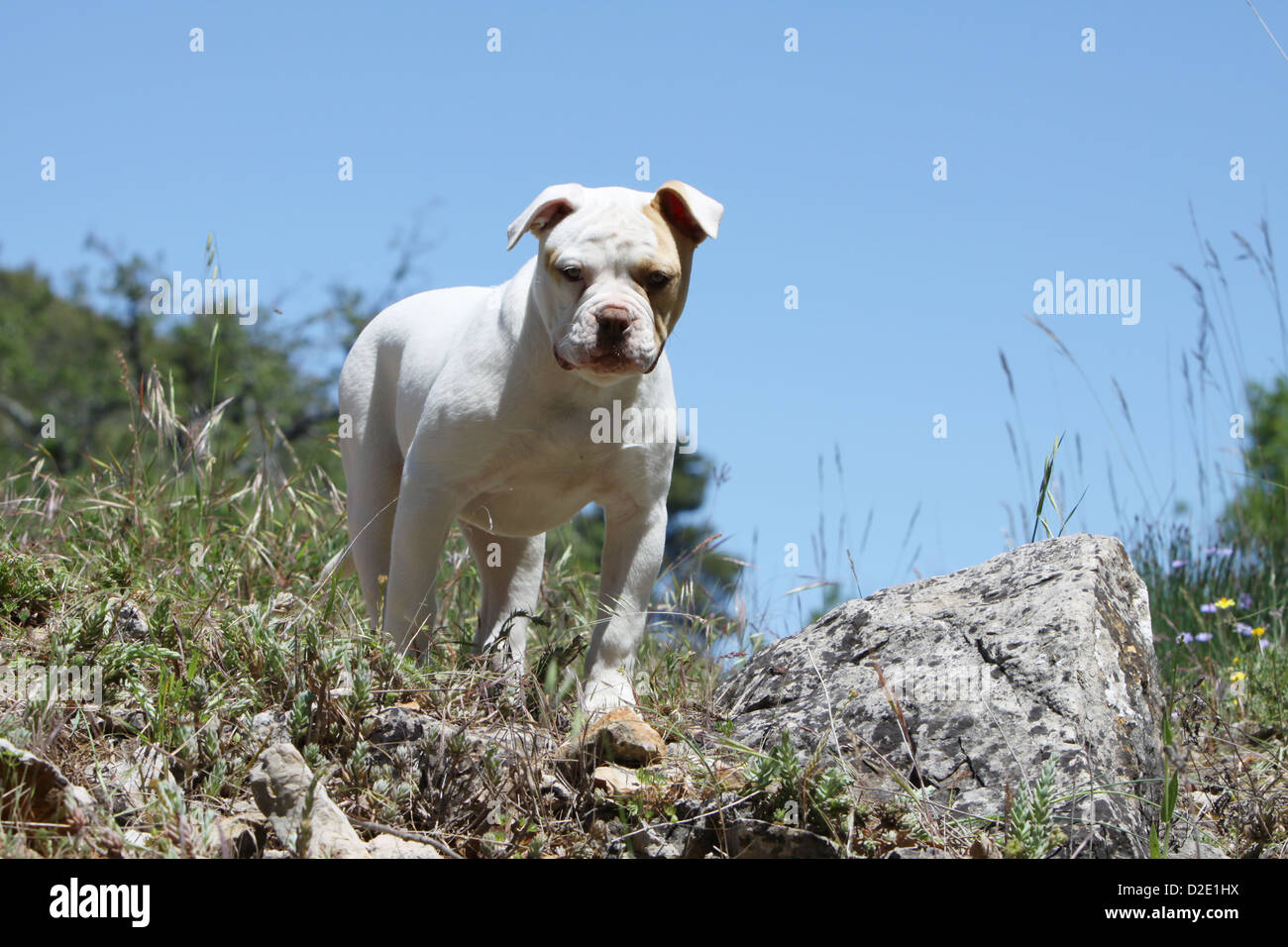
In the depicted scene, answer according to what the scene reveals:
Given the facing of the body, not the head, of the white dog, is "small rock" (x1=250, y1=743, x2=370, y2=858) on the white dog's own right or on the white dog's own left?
on the white dog's own right

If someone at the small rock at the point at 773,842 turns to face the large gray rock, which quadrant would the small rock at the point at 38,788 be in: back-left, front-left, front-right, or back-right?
back-left

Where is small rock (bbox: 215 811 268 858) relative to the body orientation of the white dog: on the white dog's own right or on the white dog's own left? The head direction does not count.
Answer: on the white dog's own right

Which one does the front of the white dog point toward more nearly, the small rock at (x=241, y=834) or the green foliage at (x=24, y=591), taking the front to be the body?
the small rock

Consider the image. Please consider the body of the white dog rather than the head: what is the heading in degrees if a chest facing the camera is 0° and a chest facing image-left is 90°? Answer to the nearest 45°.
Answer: approximately 315°

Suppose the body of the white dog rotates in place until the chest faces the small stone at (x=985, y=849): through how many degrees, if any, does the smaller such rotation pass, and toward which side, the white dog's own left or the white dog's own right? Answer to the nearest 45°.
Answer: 0° — it already faces it

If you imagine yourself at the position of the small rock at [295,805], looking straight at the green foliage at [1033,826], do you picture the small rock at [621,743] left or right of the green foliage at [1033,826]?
left

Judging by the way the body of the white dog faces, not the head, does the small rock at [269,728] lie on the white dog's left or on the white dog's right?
on the white dog's right

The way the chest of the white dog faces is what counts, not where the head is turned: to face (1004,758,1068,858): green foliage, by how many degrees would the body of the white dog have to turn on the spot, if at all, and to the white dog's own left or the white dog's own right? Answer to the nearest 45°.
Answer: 0° — it already faces it

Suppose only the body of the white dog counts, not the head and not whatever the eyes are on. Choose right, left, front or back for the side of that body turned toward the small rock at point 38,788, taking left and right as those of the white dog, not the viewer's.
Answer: right
